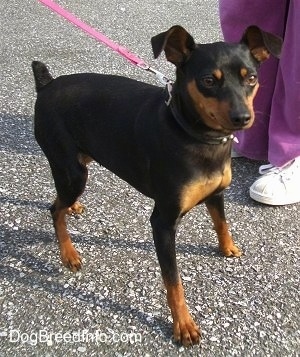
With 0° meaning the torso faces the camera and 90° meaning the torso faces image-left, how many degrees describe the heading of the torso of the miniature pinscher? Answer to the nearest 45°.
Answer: approximately 315°
